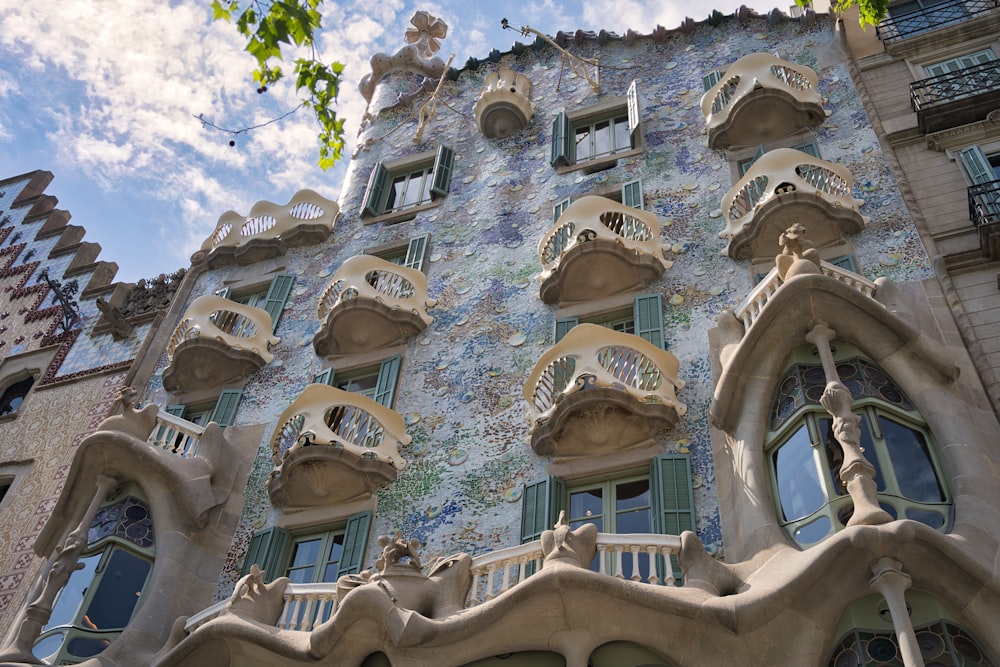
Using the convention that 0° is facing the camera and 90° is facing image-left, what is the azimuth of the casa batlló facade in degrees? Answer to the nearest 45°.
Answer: approximately 45°
